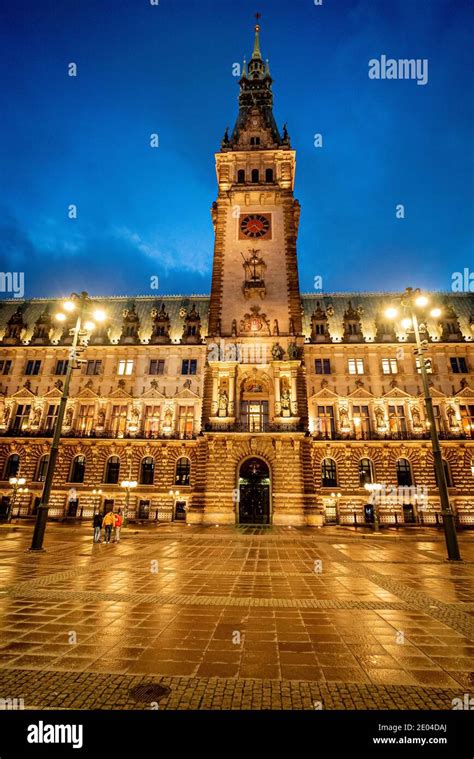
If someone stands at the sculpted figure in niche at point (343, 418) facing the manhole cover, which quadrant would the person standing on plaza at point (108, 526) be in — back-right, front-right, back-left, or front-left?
front-right

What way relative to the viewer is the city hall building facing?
toward the camera

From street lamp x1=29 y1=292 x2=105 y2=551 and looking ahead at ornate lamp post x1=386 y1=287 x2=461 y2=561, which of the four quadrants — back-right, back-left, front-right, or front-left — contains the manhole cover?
front-right

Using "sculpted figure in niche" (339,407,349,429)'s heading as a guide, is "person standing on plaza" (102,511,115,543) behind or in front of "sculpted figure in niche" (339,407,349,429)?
in front

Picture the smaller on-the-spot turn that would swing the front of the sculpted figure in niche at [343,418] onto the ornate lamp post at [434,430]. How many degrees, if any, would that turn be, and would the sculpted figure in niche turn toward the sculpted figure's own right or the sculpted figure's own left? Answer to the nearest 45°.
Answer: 0° — it already faces it

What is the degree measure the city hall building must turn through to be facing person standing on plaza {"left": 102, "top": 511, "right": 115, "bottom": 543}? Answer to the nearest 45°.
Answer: approximately 45° to its right

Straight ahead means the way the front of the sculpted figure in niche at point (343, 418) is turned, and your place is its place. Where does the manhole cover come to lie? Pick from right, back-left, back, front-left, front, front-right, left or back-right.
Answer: front

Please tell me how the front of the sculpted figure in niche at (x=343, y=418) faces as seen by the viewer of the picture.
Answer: facing the viewer

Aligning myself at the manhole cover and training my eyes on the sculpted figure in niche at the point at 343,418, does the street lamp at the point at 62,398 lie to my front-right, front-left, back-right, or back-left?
front-left

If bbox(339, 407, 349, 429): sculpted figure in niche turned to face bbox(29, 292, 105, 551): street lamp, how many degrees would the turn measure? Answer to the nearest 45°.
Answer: approximately 45° to its right

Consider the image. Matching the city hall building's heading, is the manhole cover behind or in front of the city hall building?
in front

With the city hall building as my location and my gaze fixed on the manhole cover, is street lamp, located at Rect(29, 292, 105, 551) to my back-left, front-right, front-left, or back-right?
front-right
